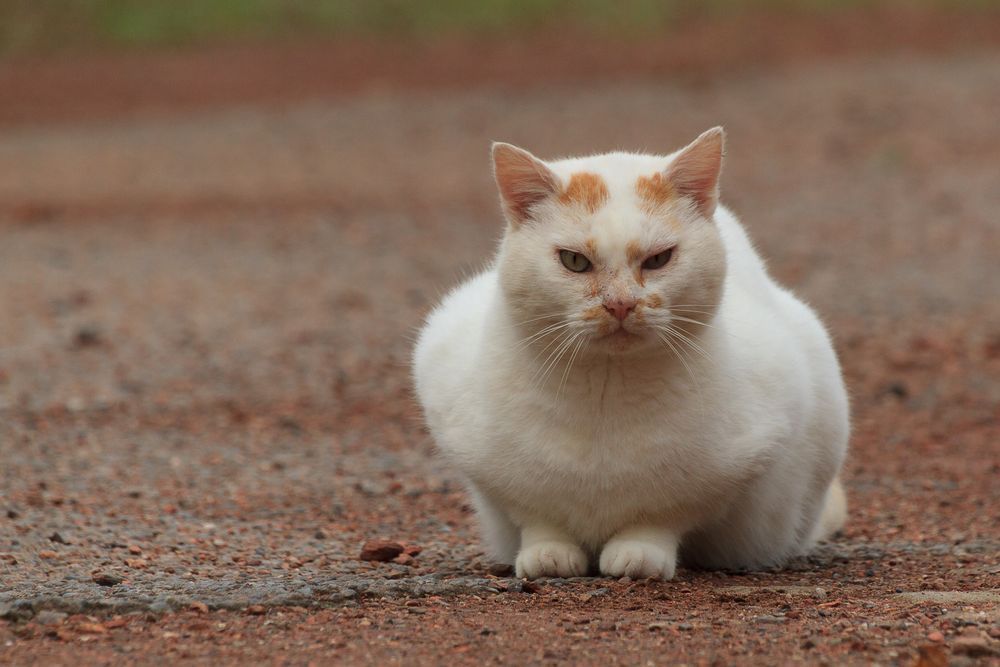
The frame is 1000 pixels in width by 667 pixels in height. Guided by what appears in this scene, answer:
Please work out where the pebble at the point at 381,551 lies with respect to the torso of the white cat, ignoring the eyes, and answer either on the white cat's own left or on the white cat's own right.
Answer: on the white cat's own right

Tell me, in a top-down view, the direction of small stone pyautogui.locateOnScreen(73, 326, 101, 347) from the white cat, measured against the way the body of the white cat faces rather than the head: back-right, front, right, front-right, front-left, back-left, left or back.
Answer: back-right

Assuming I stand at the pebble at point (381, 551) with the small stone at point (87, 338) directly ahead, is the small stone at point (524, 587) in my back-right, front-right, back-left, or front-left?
back-right

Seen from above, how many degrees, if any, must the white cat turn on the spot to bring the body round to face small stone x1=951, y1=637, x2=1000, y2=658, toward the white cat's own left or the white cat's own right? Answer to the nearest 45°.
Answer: approximately 45° to the white cat's own left

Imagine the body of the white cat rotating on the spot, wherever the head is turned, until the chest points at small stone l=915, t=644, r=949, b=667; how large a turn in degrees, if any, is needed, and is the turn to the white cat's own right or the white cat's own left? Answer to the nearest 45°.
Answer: approximately 45° to the white cat's own left

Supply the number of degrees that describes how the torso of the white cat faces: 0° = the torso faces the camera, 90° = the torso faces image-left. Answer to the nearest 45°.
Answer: approximately 0°
